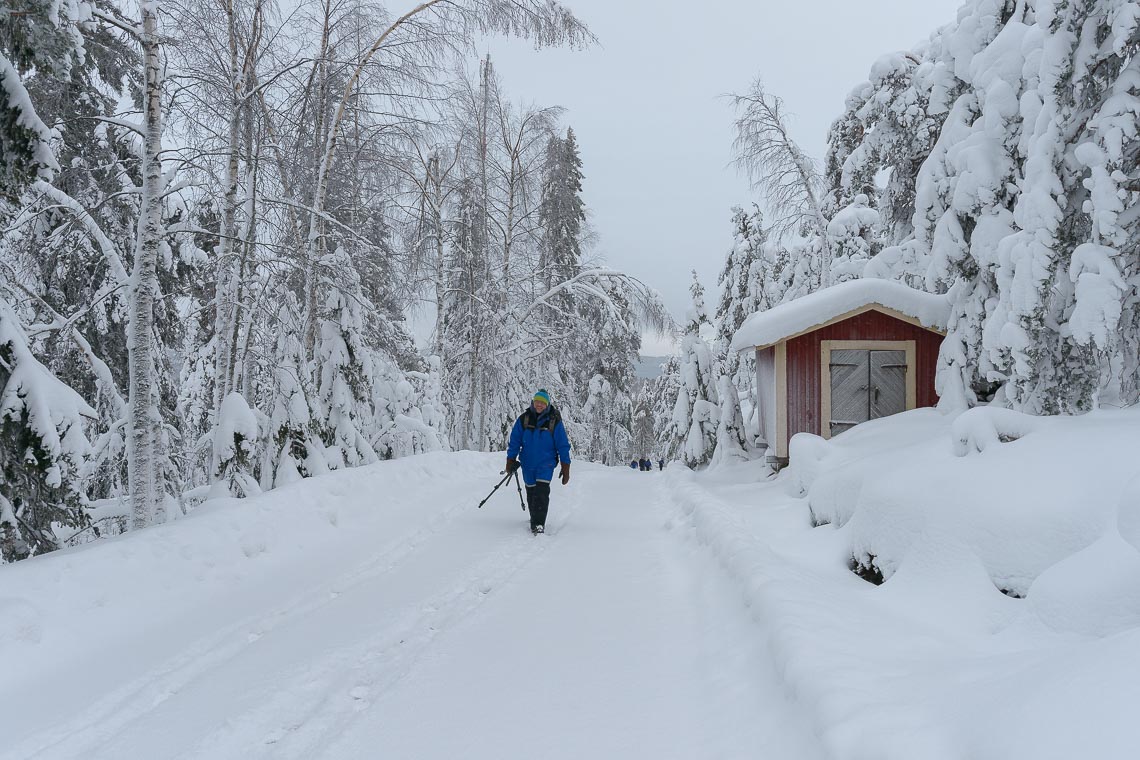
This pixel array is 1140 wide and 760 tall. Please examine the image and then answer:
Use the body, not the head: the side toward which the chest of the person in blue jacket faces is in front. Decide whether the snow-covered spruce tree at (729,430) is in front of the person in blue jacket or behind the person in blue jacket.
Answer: behind

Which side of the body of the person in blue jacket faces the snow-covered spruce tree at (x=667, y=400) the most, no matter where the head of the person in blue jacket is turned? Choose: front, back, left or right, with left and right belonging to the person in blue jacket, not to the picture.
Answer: back

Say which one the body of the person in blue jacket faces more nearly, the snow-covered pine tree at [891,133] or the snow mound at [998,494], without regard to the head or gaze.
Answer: the snow mound

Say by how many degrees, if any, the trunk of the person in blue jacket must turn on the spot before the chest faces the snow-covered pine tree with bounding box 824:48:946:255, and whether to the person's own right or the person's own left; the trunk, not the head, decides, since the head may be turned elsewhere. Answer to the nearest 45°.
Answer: approximately 135° to the person's own left

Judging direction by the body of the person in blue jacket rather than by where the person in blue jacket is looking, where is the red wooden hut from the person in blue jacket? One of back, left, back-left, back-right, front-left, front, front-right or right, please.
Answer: back-left

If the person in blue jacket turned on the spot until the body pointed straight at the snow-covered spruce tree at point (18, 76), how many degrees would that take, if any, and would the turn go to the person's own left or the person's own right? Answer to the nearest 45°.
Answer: approximately 45° to the person's own right

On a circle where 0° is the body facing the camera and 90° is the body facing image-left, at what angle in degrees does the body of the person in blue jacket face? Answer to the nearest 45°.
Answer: approximately 0°

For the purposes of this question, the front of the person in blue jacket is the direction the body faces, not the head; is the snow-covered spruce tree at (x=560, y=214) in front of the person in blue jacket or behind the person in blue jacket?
behind

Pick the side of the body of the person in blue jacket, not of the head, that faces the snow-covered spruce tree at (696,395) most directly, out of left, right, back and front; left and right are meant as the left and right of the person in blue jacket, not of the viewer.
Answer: back
